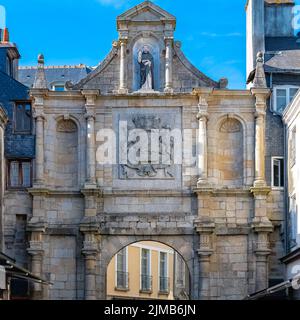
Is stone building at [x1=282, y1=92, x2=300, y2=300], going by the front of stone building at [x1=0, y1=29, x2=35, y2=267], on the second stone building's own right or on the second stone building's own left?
on the second stone building's own left

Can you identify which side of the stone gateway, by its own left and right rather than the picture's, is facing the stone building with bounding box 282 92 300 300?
left

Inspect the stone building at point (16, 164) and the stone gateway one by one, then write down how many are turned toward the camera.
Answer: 2

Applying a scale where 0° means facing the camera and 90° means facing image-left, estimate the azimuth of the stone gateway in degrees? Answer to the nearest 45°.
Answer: approximately 0°

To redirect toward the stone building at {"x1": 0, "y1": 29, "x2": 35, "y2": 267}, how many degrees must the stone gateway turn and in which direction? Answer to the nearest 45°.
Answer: approximately 90° to its right

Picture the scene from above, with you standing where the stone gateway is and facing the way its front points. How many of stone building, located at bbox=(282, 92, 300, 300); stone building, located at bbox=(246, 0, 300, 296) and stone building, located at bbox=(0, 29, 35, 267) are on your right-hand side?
1

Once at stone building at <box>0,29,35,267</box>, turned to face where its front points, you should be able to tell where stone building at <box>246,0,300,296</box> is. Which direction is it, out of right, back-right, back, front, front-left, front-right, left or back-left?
left

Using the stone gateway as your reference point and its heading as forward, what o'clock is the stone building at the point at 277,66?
The stone building is roughly at 8 o'clock from the stone gateway.
